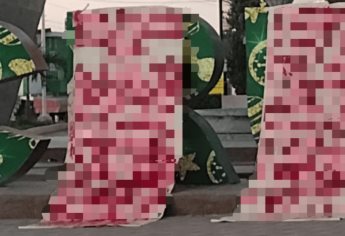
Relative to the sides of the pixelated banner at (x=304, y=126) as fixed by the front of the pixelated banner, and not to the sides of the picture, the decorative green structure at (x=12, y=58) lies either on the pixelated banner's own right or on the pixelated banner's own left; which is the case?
on the pixelated banner's own right

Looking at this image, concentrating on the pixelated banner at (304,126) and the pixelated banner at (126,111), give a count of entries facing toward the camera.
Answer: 2

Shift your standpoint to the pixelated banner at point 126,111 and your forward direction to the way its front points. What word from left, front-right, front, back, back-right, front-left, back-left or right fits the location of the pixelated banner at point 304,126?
left

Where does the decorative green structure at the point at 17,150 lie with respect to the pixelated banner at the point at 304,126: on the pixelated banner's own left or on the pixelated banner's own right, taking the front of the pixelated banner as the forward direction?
on the pixelated banner's own right

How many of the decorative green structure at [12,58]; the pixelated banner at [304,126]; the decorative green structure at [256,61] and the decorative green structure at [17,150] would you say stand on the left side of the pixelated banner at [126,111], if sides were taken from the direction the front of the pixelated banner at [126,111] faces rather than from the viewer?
2

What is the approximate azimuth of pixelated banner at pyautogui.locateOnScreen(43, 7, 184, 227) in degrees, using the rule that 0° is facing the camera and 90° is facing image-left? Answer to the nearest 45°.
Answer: approximately 0°

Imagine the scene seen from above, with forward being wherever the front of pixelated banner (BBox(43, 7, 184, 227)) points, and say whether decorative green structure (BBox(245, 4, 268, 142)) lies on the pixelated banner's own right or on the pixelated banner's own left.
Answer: on the pixelated banner's own left

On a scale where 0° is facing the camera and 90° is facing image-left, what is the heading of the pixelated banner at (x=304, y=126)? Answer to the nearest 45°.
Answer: approximately 0°
